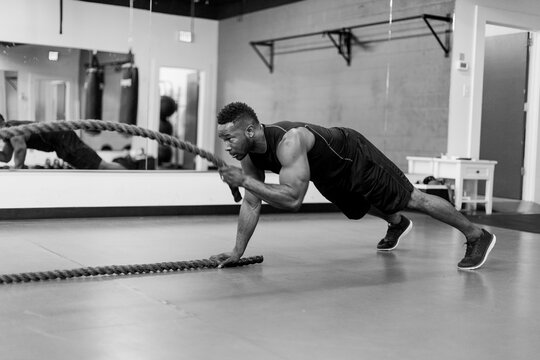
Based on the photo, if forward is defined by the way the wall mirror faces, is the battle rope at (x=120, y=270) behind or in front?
in front

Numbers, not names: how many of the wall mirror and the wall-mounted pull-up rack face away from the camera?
0

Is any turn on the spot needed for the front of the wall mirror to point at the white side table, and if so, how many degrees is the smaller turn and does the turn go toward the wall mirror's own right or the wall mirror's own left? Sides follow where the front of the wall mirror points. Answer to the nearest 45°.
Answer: approximately 45° to the wall mirror's own left

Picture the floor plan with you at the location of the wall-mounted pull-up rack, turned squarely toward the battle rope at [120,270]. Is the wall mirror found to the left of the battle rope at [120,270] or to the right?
right

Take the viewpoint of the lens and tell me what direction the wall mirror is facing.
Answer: facing the viewer and to the right of the viewer

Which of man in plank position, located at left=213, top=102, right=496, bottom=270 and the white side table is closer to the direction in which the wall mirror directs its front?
the man in plank position

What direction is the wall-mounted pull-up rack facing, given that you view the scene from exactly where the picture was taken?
facing the viewer and to the left of the viewer

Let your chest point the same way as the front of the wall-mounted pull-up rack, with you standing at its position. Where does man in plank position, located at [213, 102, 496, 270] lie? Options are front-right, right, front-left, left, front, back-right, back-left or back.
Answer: front-left

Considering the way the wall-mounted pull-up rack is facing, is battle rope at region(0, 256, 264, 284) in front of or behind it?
in front
